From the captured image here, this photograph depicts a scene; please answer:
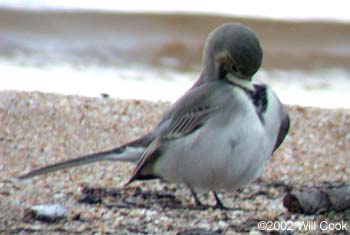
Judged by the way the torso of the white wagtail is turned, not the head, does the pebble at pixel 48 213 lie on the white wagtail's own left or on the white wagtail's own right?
on the white wagtail's own right
